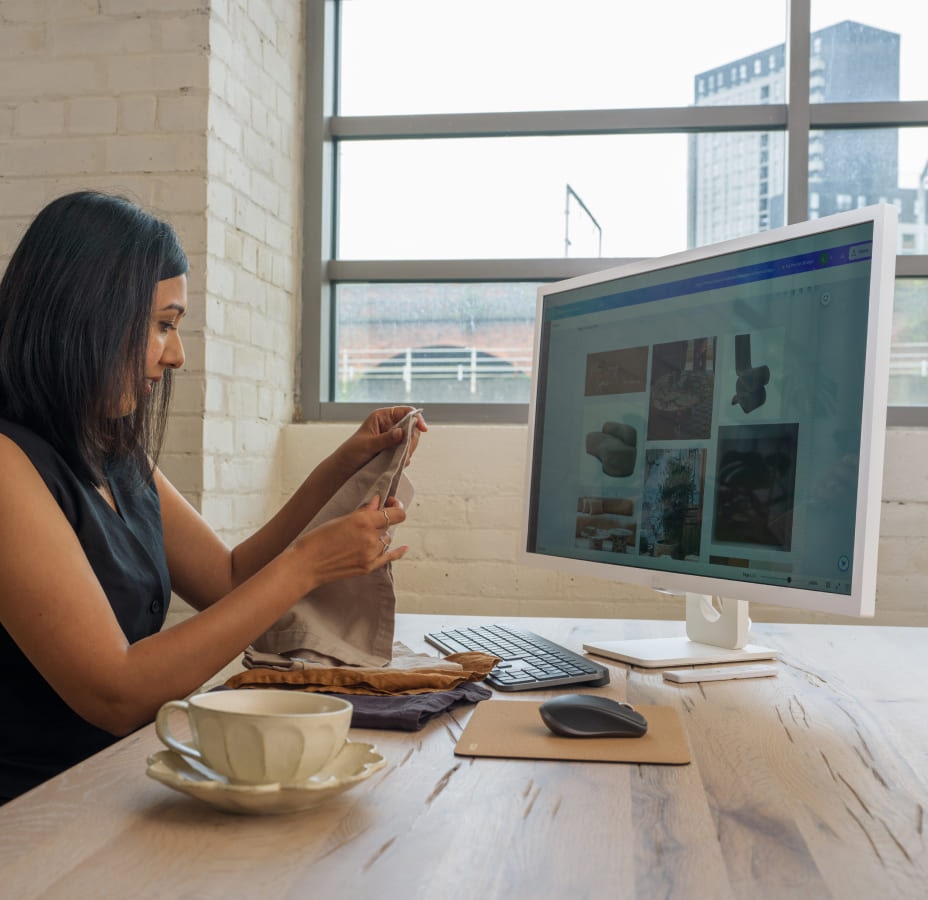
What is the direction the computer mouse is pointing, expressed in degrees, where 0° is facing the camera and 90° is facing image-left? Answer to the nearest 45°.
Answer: approximately 270°

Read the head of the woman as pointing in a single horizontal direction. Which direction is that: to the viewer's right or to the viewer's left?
to the viewer's right

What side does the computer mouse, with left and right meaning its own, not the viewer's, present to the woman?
back

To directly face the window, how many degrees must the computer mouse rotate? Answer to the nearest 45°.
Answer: approximately 90° to its left
